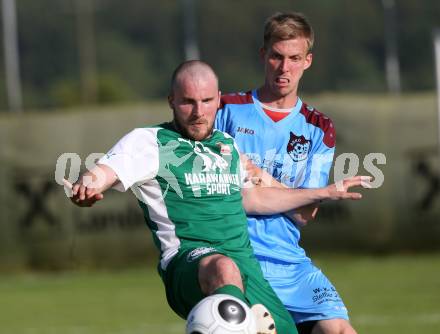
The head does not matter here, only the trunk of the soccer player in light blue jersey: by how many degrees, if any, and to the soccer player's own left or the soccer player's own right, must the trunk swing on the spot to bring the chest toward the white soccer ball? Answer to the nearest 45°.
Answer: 0° — they already face it

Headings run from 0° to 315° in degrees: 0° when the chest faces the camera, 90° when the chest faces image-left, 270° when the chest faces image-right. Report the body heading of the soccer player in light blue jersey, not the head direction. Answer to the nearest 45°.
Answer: approximately 0°

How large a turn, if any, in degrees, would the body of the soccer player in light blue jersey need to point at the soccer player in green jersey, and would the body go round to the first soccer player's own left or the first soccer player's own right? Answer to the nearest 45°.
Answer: approximately 45° to the first soccer player's own right
